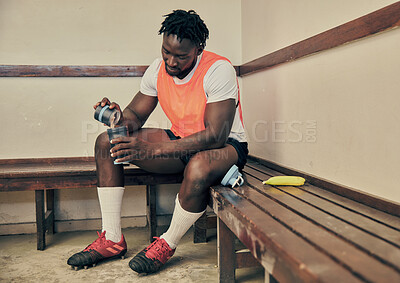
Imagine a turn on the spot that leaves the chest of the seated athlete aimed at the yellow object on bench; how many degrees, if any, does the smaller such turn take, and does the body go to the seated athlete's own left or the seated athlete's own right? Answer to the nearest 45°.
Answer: approximately 135° to the seated athlete's own left

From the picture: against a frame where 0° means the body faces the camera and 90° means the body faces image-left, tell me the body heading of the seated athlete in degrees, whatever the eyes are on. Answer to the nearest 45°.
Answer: approximately 45°

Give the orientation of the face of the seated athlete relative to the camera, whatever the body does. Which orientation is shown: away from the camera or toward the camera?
toward the camera

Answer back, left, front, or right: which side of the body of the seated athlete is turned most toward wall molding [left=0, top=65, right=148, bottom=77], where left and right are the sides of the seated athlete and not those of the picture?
right
